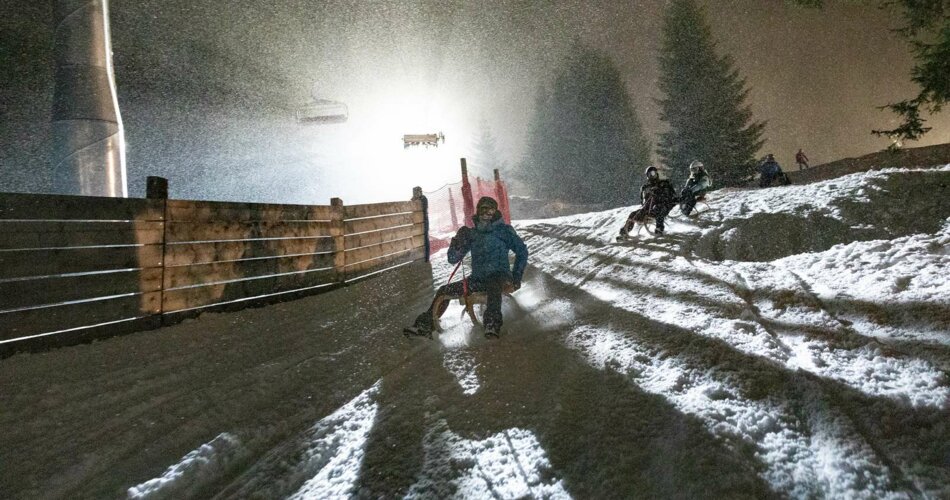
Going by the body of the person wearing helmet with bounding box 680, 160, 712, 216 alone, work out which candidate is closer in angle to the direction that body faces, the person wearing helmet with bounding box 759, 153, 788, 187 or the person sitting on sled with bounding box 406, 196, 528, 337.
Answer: the person sitting on sled

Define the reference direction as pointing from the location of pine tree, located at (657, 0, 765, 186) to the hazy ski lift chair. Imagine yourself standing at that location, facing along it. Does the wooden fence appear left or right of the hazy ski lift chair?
left

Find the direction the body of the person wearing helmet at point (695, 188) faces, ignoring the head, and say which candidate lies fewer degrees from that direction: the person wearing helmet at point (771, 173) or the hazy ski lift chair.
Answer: the hazy ski lift chair

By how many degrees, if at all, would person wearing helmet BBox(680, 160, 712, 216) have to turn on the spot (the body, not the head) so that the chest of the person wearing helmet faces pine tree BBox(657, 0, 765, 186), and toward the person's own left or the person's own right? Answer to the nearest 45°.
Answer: approximately 135° to the person's own right

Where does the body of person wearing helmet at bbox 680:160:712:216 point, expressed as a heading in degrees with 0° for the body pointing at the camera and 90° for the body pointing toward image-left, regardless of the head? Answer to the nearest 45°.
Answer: approximately 45°

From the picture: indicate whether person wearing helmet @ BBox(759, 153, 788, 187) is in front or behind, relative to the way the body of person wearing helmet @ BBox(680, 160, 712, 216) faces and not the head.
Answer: behind

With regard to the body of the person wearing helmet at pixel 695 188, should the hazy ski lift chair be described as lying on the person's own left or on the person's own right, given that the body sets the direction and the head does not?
on the person's own right
